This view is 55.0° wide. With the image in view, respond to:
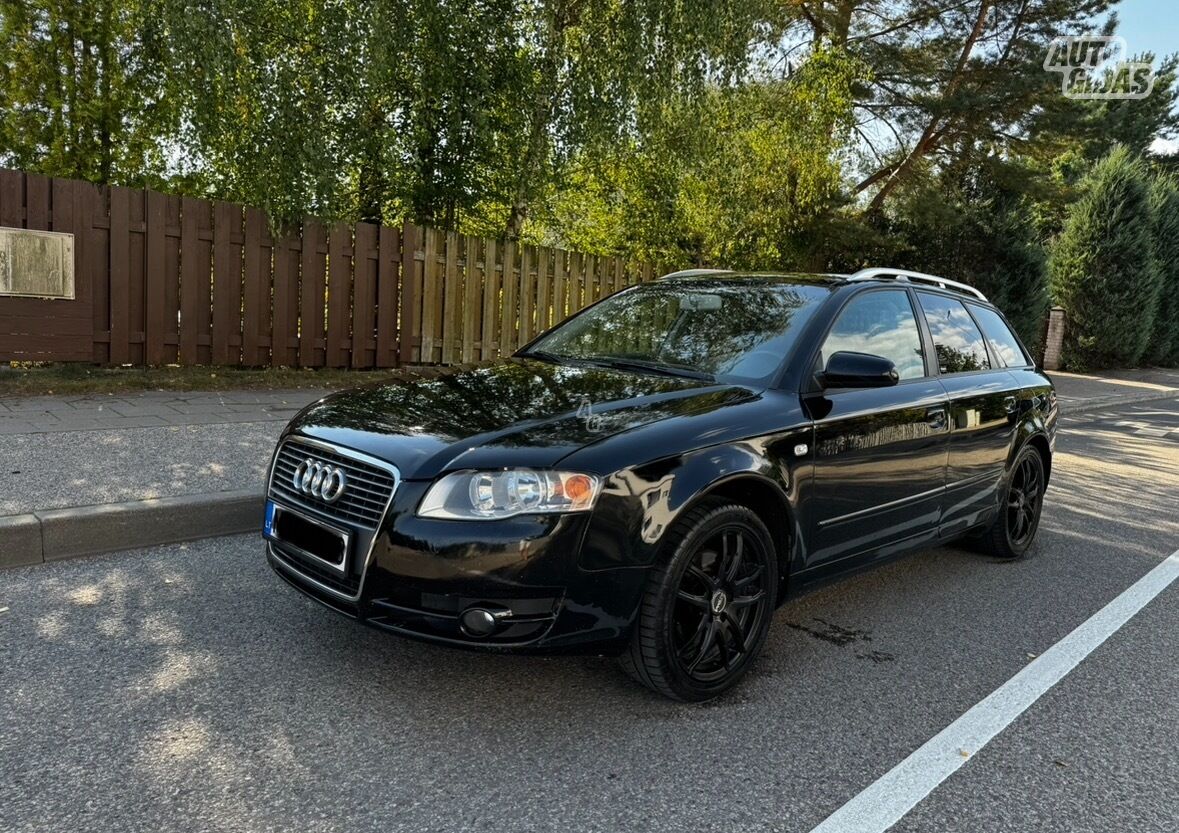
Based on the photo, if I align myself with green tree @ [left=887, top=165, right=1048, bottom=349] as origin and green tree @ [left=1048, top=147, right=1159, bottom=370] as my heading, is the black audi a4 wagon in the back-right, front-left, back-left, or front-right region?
back-right

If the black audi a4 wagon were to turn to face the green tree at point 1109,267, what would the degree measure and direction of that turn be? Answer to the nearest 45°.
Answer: approximately 180°

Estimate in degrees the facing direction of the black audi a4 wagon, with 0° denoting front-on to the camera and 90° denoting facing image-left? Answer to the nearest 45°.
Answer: approximately 45°

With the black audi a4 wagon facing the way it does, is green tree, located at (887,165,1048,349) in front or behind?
behind

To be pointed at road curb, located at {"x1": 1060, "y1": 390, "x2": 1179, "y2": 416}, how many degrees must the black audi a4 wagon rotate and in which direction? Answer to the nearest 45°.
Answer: approximately 180°

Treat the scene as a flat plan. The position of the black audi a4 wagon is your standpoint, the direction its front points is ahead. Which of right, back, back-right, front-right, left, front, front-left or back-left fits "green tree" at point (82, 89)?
right

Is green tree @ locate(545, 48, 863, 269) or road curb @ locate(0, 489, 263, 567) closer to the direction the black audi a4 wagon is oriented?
the road curb

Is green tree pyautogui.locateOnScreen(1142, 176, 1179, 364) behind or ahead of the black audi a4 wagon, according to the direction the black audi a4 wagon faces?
behind

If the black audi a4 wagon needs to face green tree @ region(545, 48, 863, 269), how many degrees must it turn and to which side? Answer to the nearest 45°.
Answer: approximately 135° to its right

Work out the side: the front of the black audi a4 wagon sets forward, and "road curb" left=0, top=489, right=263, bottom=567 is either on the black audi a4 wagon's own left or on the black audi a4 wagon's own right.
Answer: on the black audi a4 wagon's own right
